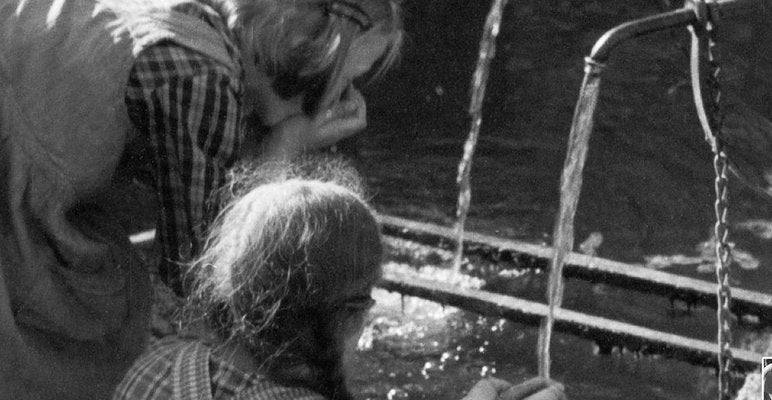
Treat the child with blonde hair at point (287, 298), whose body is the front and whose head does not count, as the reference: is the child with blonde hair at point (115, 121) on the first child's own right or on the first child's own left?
on the first child's own left

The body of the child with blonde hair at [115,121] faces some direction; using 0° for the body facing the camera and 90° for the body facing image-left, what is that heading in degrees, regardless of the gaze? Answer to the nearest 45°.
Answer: approximately 270°

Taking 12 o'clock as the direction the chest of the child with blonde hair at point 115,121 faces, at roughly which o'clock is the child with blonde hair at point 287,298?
the child with blonde hair at point 287,298 is roughly at 2 o'clock from the child with blonde hair at point 115,121.

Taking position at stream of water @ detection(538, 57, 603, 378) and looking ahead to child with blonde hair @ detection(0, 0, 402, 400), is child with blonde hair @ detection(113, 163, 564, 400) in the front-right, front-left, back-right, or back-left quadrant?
front-left

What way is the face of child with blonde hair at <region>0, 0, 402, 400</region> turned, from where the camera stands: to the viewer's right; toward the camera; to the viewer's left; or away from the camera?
to the viewer's right

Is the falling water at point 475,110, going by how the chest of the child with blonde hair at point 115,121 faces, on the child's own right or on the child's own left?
on the child's own left

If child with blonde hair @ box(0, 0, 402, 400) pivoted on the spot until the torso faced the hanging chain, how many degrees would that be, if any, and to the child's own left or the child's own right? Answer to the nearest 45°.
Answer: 0° — they already face it
